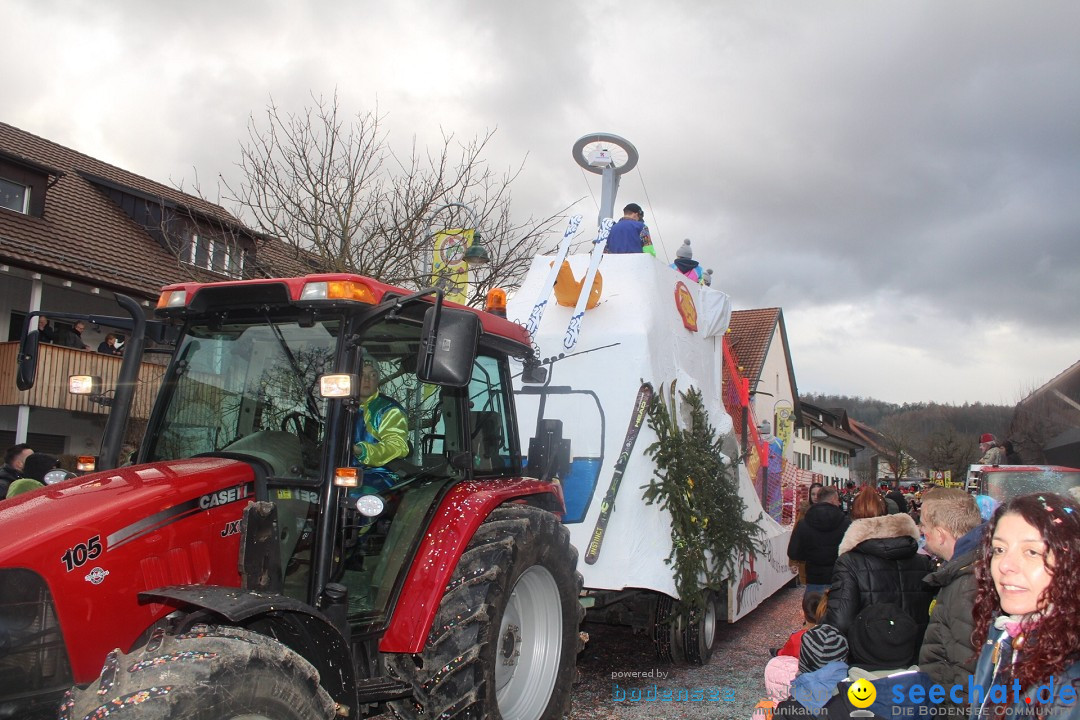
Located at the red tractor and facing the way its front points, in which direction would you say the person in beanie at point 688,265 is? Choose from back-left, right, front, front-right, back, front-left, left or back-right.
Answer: back

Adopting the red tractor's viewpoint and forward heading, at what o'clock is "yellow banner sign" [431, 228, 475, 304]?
The yellow banner sign is roughly at 5 o'clock from the red tractor.

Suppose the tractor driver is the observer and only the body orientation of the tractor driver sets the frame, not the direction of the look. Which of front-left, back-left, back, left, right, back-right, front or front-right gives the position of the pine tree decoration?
back

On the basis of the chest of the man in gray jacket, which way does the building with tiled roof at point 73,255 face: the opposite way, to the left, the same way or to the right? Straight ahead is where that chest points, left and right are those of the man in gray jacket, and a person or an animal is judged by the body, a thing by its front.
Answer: the opposite way

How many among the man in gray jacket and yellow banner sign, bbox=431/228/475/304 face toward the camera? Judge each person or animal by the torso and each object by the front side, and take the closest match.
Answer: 1

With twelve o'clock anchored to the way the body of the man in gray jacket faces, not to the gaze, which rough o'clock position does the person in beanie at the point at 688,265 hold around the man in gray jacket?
The person in beanie is roughly at 2 o'clock from the man in gray jacket.

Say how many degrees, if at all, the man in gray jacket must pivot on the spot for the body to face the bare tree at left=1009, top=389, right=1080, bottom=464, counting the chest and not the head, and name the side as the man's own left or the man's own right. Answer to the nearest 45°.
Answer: approximately 90° to the man's own right

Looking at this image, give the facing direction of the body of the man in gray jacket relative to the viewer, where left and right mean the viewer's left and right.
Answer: facing to the left of the viewer

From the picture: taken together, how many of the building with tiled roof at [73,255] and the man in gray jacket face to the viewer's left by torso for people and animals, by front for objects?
1

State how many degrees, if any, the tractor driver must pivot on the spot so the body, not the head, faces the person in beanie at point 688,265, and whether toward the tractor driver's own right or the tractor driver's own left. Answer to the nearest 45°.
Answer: approximately 180°

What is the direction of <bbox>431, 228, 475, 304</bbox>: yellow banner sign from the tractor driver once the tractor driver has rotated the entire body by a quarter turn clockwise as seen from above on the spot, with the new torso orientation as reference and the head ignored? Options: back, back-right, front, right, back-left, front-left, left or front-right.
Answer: front-right
